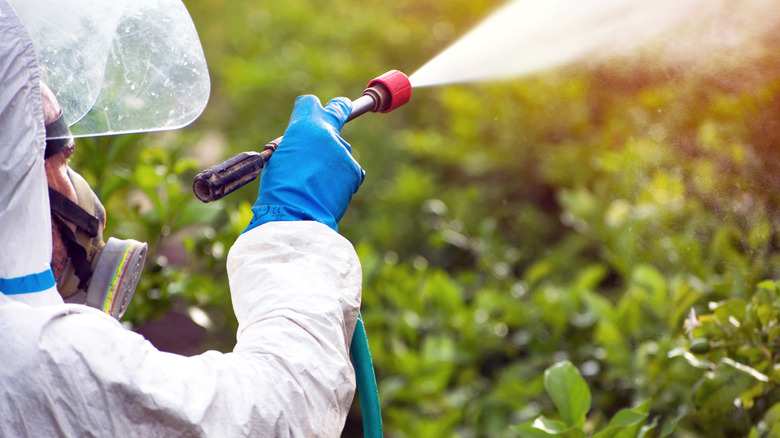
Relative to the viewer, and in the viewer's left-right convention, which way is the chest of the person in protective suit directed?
facing away from the viewer and to the right of the viewer
